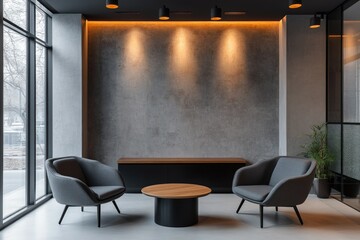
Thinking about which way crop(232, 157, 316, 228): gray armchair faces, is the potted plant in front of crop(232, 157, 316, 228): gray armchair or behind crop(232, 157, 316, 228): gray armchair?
behind

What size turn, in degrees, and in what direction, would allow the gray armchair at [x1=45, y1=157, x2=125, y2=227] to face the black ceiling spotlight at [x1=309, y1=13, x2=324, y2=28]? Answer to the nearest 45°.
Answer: approximately 45° to its left

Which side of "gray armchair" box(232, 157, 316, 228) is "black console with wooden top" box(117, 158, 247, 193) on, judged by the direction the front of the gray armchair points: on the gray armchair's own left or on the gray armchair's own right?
on the gray armchair's own right

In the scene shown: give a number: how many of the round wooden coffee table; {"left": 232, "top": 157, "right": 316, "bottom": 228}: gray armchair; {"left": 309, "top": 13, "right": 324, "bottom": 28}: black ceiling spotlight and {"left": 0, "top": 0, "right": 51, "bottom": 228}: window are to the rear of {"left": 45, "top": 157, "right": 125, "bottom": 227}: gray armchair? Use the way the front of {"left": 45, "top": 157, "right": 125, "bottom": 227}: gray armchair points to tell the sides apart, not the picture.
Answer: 1

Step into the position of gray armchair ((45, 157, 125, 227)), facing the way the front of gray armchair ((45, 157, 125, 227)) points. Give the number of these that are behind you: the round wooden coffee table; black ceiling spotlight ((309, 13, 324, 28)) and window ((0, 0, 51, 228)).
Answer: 1

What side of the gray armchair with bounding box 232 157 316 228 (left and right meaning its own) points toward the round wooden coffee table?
front

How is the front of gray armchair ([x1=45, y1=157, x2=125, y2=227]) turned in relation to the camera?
facing the viewer and to the right of the viewer

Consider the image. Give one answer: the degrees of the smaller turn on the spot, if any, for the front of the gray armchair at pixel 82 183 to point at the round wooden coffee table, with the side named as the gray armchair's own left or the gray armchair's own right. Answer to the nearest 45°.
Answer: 0° — it already faces it

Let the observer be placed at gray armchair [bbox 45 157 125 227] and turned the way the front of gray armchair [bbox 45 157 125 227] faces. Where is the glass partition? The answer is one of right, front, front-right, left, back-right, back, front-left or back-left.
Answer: front-left

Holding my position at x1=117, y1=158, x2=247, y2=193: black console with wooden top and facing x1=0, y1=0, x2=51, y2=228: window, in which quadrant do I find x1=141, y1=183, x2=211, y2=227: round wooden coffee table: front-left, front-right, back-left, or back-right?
front-left

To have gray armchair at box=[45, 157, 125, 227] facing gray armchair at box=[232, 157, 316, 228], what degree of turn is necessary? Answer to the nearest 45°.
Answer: approximately 45° to its left

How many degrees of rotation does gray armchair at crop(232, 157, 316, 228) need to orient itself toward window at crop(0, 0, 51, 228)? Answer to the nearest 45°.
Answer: approximately 45° to its right

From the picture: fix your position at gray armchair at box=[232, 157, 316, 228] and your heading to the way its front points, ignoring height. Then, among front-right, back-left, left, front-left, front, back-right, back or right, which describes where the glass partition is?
back

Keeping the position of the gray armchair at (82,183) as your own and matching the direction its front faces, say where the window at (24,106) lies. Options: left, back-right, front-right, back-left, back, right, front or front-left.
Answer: back

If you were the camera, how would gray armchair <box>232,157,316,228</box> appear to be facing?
facing the viewer and to the left of the viewer

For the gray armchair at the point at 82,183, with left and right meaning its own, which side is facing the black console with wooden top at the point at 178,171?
left

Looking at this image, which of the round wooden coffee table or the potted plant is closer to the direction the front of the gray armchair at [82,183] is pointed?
the round wooden coffee table

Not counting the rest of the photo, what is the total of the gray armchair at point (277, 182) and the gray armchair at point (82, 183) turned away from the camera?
0
